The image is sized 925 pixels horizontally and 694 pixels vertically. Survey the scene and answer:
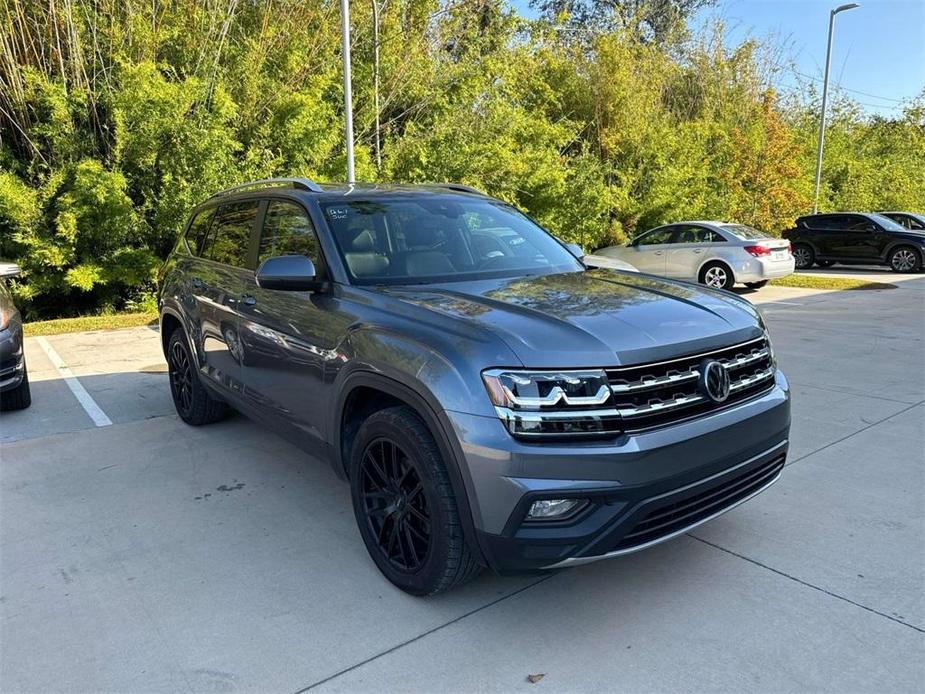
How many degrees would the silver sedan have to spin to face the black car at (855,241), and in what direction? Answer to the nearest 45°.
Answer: approximately 90° to its right

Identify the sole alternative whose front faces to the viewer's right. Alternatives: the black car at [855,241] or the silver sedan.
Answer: the black car

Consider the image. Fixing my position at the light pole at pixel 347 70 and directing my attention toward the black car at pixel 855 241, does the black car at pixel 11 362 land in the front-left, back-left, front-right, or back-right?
back-right

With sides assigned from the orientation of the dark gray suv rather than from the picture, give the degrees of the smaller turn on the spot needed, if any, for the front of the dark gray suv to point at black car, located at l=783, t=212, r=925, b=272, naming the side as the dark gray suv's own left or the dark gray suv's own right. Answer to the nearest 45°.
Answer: approximately 90° to the dark gray suv's own left

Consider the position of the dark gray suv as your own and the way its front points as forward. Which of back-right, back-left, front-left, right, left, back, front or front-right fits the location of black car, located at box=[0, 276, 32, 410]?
back

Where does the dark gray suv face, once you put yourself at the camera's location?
facing the viewer and to the right of the viewer

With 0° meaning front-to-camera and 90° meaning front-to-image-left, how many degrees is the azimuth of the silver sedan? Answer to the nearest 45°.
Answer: approximately 135°

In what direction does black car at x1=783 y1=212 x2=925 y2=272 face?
to the viewer's right

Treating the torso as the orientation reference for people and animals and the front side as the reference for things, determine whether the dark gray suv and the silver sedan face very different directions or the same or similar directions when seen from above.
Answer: very different directions

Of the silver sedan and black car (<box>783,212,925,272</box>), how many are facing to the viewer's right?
1

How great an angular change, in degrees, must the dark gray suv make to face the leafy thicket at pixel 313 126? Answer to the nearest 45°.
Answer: approximately 135° to its left

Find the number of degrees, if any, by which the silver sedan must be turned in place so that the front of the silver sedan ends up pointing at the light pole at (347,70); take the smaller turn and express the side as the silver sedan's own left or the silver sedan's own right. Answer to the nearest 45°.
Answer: approximately 90° to the silver sedan's own left
